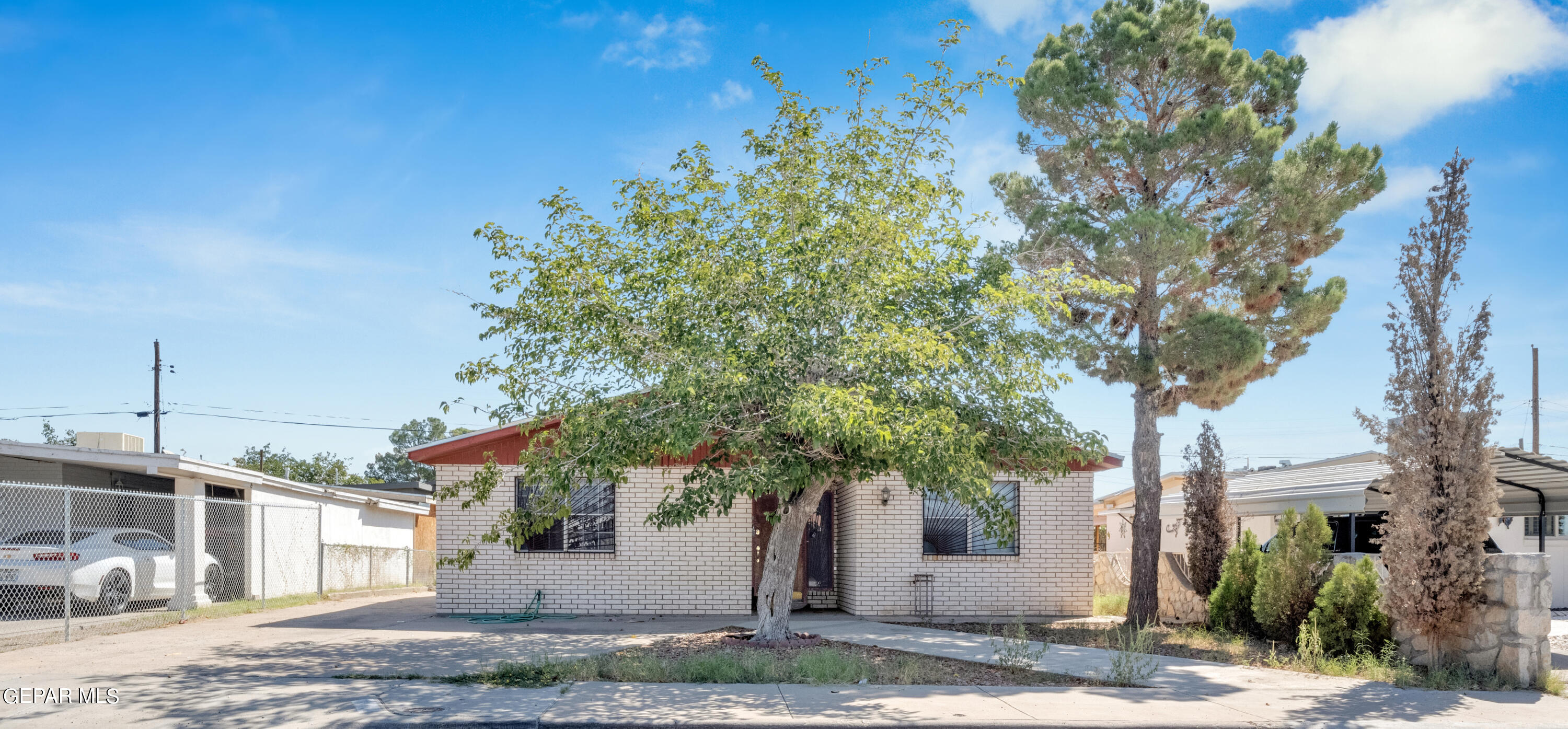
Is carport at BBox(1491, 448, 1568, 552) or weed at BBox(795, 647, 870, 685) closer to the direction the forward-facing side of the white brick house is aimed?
the weed

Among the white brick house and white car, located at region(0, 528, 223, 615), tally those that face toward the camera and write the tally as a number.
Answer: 1

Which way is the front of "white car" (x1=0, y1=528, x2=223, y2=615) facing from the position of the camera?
facing away from the viewer and to the right of the viewer

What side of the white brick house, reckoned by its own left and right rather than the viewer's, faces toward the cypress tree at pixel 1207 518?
left

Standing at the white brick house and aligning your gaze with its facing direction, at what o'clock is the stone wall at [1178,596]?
The stone wall is roughly at 9 o'clock from the white brick house.

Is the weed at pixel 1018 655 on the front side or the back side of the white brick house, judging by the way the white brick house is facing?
on the front side

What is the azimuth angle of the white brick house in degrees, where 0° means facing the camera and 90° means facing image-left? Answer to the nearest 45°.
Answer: approximately 0°
